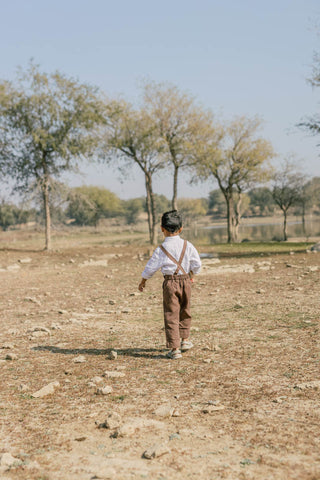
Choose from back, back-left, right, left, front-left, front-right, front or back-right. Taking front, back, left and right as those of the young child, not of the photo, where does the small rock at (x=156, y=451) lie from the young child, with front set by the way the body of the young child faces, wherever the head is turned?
back

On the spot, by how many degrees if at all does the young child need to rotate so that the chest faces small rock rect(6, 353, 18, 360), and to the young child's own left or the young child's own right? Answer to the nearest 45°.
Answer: approximately 90° to the young child's own left

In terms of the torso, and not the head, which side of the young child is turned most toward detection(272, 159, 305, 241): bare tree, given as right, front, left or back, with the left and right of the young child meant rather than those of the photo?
front

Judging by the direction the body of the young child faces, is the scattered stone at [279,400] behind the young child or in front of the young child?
behind

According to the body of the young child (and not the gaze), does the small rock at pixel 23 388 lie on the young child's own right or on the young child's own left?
on the young child's own left

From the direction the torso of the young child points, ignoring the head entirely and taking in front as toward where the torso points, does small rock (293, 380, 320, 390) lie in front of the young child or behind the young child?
behind

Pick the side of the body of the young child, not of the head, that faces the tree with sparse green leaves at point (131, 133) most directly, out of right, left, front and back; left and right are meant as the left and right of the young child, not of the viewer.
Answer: front

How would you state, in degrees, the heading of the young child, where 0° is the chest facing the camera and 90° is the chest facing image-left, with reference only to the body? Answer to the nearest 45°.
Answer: approximately 180°

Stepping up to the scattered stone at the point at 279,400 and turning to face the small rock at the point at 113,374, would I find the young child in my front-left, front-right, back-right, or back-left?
front-right

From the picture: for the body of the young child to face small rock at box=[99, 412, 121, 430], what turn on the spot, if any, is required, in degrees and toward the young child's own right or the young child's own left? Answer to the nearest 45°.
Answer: approximately 180°

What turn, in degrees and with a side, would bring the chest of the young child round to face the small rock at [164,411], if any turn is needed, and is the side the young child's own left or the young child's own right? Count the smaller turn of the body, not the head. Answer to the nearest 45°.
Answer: approximately 180°

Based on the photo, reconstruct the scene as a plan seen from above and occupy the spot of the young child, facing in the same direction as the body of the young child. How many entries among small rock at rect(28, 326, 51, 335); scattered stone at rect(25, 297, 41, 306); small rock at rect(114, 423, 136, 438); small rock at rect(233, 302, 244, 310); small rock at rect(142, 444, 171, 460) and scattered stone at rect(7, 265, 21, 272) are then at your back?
2

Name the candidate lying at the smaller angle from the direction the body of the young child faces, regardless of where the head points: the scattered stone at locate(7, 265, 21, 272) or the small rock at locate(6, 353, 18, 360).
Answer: the scattered stone

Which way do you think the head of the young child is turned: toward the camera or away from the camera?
away from the camera
